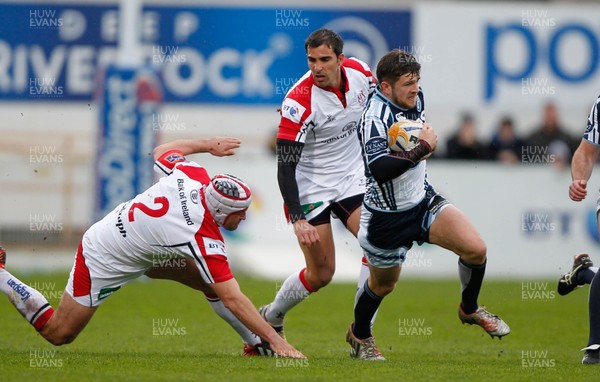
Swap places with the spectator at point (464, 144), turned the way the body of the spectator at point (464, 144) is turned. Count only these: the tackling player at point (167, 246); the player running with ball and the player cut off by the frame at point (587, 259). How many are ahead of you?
3

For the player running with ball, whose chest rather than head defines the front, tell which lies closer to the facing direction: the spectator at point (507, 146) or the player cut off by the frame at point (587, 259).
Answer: the player cut off by the frame

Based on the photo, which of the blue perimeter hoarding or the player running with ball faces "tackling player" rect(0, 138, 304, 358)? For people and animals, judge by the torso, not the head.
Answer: the blue perimeter hoarding

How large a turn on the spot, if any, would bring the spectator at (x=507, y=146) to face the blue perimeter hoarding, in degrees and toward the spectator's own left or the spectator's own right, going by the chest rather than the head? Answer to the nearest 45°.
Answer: approximately 90° to the spectator's own right

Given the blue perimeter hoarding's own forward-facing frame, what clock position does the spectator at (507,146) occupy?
The spectator is roughly at 10 o'clock from the blue perimeter hoarding.

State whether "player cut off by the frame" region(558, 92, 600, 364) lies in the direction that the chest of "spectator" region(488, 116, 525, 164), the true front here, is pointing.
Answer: yes

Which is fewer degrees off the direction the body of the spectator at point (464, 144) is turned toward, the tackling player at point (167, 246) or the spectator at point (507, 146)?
the tackling player

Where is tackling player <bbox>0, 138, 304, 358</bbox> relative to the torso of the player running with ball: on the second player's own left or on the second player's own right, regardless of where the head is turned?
on the second player's own right

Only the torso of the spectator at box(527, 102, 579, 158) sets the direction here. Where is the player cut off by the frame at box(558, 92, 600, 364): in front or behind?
in front

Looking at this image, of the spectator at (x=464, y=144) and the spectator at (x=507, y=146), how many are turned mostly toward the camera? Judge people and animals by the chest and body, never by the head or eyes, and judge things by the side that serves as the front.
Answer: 2

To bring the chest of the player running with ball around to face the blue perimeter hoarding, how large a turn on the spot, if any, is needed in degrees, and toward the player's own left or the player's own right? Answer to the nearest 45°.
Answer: approximately 135° to the player's own left
